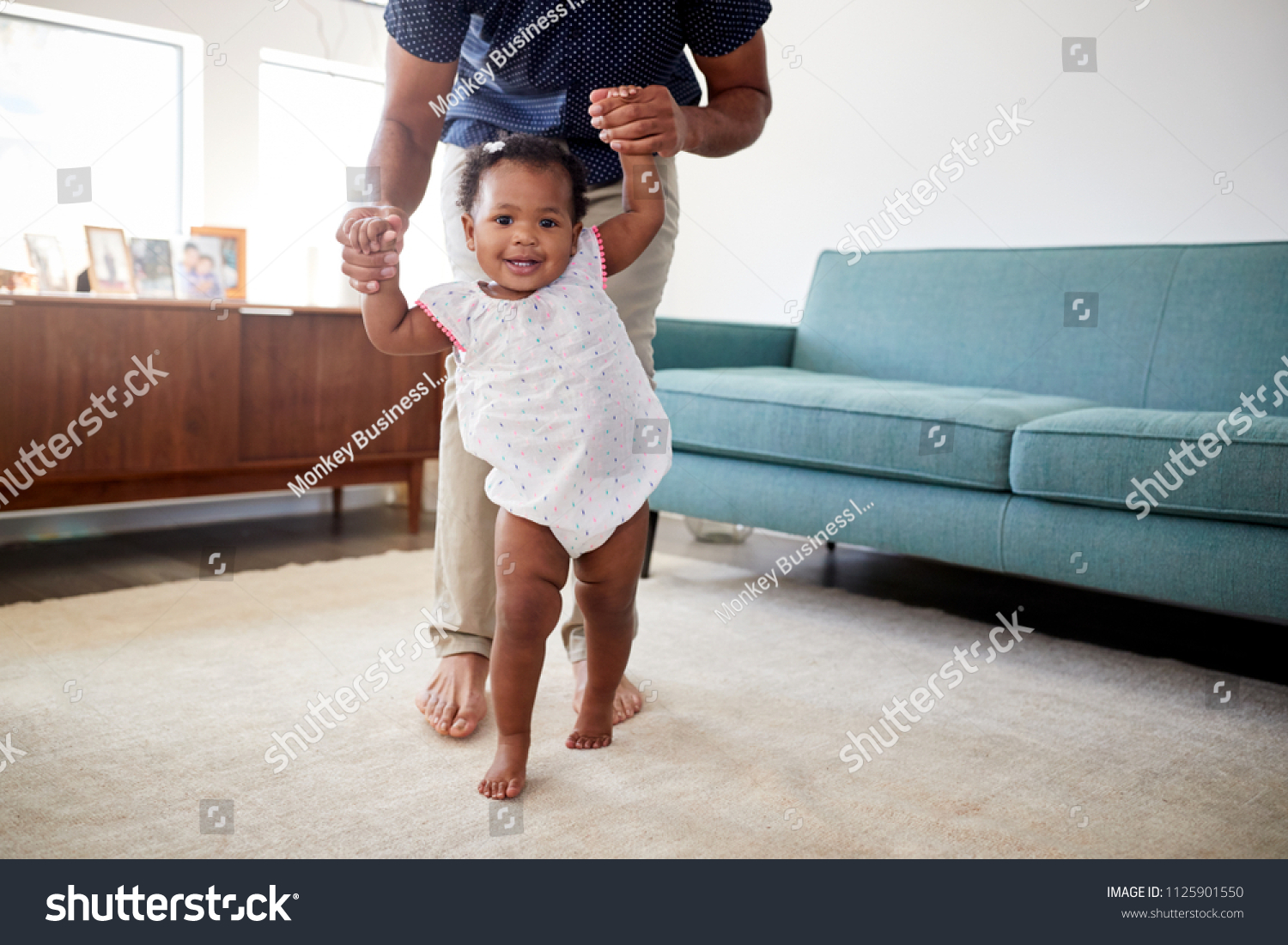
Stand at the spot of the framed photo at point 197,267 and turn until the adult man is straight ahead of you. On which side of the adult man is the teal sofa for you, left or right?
left

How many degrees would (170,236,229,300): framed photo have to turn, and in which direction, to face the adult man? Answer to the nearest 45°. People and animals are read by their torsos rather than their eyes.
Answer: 0° — it already faces them

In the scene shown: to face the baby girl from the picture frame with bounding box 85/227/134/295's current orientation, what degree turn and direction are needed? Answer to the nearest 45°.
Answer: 0° — it already faces them

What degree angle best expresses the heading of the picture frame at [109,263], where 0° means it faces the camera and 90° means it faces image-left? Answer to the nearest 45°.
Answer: approximately 0°

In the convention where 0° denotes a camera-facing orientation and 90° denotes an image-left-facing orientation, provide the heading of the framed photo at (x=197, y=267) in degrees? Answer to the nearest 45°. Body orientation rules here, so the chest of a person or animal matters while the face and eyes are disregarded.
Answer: approximately 0°
